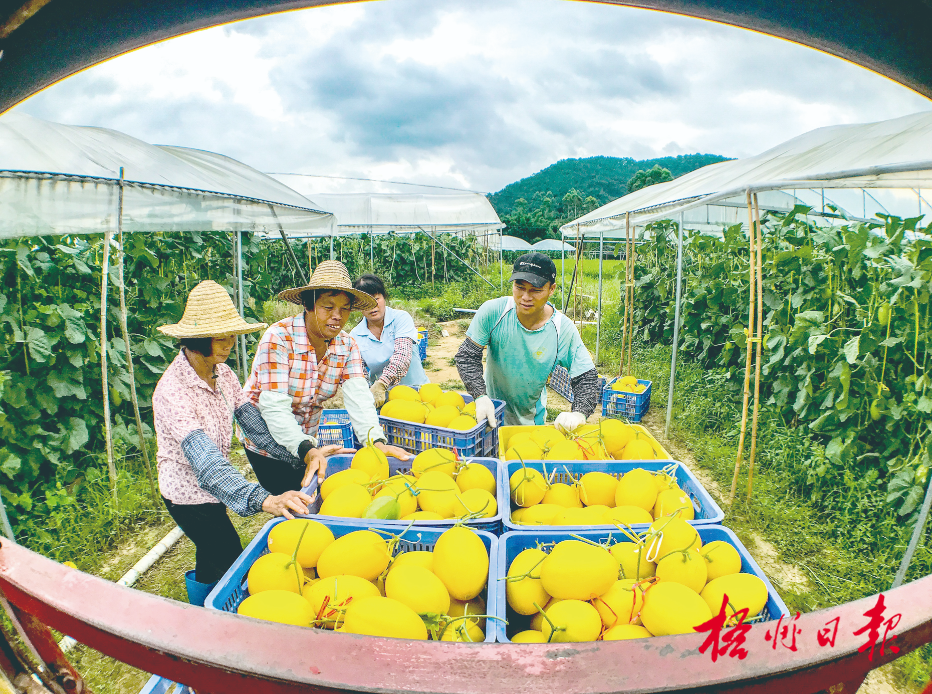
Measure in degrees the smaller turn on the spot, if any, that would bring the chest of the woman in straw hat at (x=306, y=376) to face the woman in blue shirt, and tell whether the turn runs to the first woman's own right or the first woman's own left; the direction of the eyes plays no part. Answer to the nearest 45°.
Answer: approximately 135° to the first woman's own left

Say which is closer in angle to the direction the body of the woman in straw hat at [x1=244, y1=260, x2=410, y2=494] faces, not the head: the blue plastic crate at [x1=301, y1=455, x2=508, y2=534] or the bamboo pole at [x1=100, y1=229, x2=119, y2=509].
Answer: the blue plastic crate

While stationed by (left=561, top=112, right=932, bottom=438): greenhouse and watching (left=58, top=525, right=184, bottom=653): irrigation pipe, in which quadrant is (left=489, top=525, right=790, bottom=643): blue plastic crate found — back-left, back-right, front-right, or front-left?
front-left

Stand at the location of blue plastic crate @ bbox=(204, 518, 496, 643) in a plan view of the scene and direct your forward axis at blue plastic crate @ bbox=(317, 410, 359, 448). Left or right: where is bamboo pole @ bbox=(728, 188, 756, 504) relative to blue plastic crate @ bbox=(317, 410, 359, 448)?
right

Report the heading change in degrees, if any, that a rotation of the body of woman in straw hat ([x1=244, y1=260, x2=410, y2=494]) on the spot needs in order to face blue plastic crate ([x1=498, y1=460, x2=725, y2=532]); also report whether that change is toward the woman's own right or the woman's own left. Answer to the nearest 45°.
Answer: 0° — they already face it

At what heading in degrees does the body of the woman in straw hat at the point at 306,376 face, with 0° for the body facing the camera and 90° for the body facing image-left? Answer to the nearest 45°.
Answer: approximately 315°

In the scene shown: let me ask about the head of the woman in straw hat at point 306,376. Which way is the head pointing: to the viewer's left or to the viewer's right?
to the viewer's right

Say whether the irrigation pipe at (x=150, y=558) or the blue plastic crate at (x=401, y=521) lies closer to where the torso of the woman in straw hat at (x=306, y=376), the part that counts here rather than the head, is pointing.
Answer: the blue plastic crate

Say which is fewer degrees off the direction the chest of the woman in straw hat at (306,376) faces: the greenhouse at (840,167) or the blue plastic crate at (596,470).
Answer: the blue plastic crate

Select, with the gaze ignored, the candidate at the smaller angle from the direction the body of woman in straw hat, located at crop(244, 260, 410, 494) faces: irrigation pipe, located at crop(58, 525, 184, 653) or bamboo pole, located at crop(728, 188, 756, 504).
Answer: the bamboo pole
